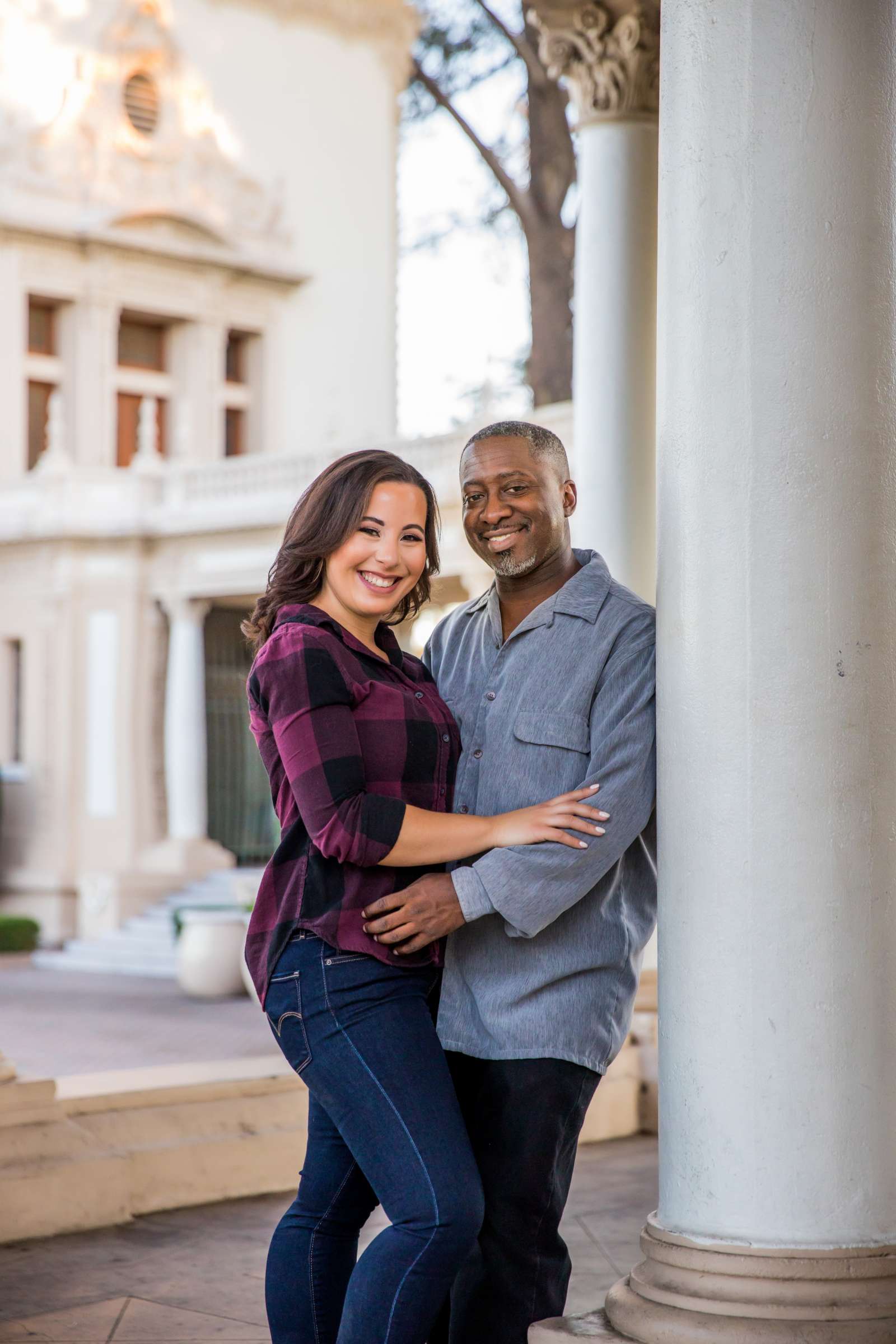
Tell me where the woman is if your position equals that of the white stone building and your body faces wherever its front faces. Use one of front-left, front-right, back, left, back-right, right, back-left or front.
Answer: front-right

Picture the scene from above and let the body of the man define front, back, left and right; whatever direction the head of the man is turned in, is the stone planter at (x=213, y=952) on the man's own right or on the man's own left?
on the man's own right

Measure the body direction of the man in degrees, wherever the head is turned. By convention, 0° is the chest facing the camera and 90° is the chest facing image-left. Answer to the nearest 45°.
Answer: approximately 45°

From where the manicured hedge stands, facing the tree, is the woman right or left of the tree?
right

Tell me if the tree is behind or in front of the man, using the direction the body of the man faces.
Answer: behind

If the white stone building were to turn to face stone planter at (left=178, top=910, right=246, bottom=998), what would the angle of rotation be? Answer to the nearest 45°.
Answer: approximately 45° to its right

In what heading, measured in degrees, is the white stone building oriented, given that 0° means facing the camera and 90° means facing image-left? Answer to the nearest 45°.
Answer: approximately 315°

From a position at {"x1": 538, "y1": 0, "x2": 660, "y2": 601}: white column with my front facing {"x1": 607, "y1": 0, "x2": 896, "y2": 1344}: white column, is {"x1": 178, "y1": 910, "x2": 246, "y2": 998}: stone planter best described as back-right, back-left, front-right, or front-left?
back-right

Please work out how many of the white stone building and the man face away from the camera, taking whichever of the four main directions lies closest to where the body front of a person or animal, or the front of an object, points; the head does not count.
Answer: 0
